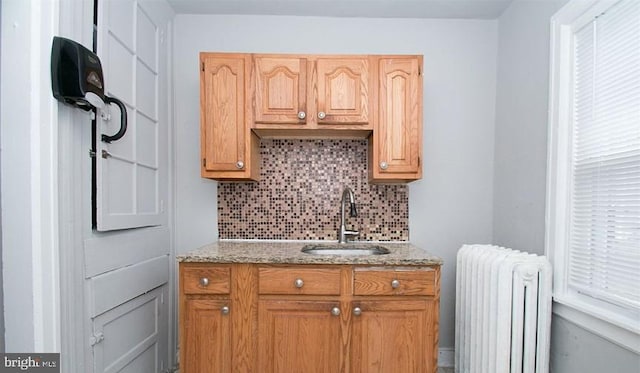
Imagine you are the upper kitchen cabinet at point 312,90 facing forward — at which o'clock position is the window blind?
The window blind is roughly at 10 o'clock from the upper kitchen cabinet.

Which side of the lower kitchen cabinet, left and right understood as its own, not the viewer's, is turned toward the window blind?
left

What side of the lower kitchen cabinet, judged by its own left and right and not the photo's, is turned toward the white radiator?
left

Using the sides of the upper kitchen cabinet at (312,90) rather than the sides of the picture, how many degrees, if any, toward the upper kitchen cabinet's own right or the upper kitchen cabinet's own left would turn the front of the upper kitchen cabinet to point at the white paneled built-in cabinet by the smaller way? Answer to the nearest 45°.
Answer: approximately 90° to the upper kitchen cabinet's own right

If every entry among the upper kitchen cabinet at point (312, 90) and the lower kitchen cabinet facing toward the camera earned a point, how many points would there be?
2

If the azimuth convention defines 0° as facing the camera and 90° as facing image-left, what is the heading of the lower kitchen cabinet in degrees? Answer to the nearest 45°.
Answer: approximately 0°

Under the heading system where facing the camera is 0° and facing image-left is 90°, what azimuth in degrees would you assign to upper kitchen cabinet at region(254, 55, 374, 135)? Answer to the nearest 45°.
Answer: approximately 0°

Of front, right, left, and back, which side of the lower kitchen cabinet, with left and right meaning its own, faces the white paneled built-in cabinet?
right
